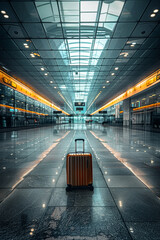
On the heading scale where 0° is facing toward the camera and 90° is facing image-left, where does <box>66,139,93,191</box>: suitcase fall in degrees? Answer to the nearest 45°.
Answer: approximately 0°

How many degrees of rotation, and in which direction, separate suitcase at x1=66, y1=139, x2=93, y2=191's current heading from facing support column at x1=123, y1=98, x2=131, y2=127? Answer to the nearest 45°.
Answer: approximately 180°
